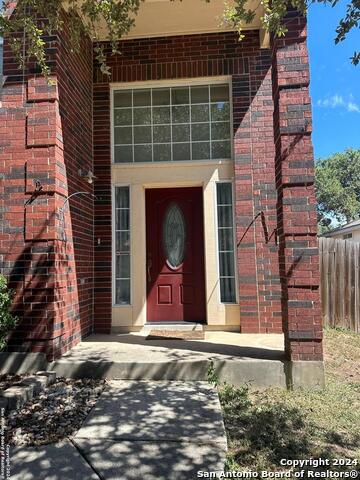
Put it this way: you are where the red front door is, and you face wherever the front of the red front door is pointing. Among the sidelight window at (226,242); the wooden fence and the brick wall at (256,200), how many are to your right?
0

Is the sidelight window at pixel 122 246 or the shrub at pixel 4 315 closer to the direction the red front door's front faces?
the shrub

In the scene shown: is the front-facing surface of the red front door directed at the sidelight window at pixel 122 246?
no

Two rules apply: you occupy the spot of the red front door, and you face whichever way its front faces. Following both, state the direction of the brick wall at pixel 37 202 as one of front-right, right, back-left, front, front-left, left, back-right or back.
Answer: front-right

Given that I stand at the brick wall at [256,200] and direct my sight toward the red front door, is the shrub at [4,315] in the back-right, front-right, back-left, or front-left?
front-left

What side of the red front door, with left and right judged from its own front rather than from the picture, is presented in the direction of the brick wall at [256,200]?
left

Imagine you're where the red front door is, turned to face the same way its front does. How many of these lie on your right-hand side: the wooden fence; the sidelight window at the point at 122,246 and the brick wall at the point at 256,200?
1

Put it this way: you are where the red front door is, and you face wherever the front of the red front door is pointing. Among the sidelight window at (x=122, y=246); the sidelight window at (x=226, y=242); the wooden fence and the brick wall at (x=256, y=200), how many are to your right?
1

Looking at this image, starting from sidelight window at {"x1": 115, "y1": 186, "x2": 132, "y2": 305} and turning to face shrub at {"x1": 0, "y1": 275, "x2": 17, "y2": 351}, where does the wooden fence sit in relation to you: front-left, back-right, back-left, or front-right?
back-left

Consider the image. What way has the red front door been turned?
toward the camera

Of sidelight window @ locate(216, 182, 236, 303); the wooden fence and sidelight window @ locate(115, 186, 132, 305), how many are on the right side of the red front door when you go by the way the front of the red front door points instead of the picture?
1

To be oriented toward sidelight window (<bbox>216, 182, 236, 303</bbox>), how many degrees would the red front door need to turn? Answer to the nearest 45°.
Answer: approximately 90° to its left

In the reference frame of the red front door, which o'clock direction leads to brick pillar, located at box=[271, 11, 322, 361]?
The brick pillar is roughly at 11 o'clock from the red front door.

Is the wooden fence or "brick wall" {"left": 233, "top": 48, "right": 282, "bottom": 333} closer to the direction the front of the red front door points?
the brick wall
